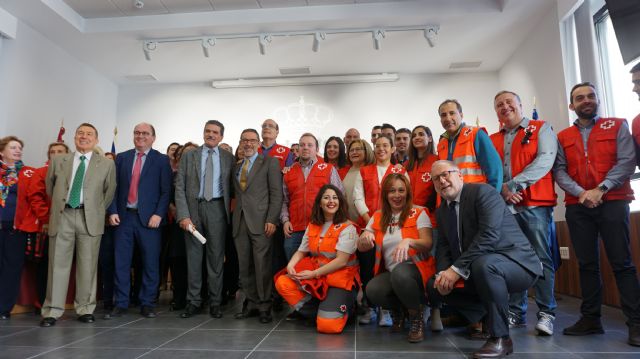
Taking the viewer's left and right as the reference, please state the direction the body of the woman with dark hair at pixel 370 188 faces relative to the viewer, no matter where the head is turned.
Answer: facing the viewer

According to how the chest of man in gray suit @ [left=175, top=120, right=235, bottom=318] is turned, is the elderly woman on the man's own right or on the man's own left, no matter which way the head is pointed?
on the man's own right

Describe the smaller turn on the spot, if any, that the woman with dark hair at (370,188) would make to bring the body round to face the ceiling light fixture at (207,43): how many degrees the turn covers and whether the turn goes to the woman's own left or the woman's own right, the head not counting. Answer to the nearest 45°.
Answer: approximately 135° to the woman's own right

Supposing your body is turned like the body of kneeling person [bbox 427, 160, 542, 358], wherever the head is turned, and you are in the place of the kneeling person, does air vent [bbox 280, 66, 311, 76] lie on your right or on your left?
on your right

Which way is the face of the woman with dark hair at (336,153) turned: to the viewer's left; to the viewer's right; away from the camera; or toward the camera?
toward the camera

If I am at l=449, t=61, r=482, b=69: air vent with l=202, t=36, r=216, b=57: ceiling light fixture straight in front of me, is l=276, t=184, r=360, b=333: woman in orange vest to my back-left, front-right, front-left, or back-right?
front-left

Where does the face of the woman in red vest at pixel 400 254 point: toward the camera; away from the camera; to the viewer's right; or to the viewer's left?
toward the camera

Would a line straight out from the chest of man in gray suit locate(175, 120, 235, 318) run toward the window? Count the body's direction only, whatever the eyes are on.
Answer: no

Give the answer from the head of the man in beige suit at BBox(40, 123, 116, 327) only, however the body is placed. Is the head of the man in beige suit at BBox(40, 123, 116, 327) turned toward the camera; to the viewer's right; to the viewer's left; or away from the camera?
toward the camera

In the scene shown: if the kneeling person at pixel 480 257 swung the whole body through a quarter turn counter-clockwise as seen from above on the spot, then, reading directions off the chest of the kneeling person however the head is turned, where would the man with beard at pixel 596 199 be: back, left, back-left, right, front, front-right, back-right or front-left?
left

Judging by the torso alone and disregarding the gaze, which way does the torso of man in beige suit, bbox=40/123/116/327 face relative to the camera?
toward the camera

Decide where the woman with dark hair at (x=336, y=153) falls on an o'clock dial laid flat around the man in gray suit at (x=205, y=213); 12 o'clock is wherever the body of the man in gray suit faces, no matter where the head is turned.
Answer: The woman with dark hair is roughly at 9 o'clock from the man in gray suit.

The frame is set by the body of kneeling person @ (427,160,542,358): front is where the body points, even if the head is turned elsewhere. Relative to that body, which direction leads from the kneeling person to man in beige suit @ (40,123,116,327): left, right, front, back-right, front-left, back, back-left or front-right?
front-right

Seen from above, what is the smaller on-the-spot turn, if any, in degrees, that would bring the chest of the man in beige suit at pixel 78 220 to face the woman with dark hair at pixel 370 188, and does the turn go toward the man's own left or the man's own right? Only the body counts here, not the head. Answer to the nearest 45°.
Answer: approximately 45° to the man's own left

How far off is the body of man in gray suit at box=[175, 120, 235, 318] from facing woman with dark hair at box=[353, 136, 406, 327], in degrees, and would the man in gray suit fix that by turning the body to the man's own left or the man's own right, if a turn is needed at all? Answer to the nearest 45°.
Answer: approximately 45° to the man's own left

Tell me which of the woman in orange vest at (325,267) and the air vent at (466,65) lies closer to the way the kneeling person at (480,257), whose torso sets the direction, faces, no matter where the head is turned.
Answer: the woman in orange vest

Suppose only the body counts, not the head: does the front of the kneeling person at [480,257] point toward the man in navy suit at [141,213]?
no
